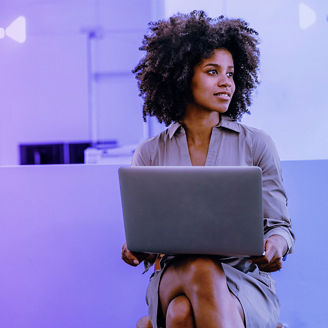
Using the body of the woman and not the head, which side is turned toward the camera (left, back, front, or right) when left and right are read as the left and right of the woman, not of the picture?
front

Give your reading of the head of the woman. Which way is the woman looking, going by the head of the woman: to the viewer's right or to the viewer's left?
to the viewer's right
